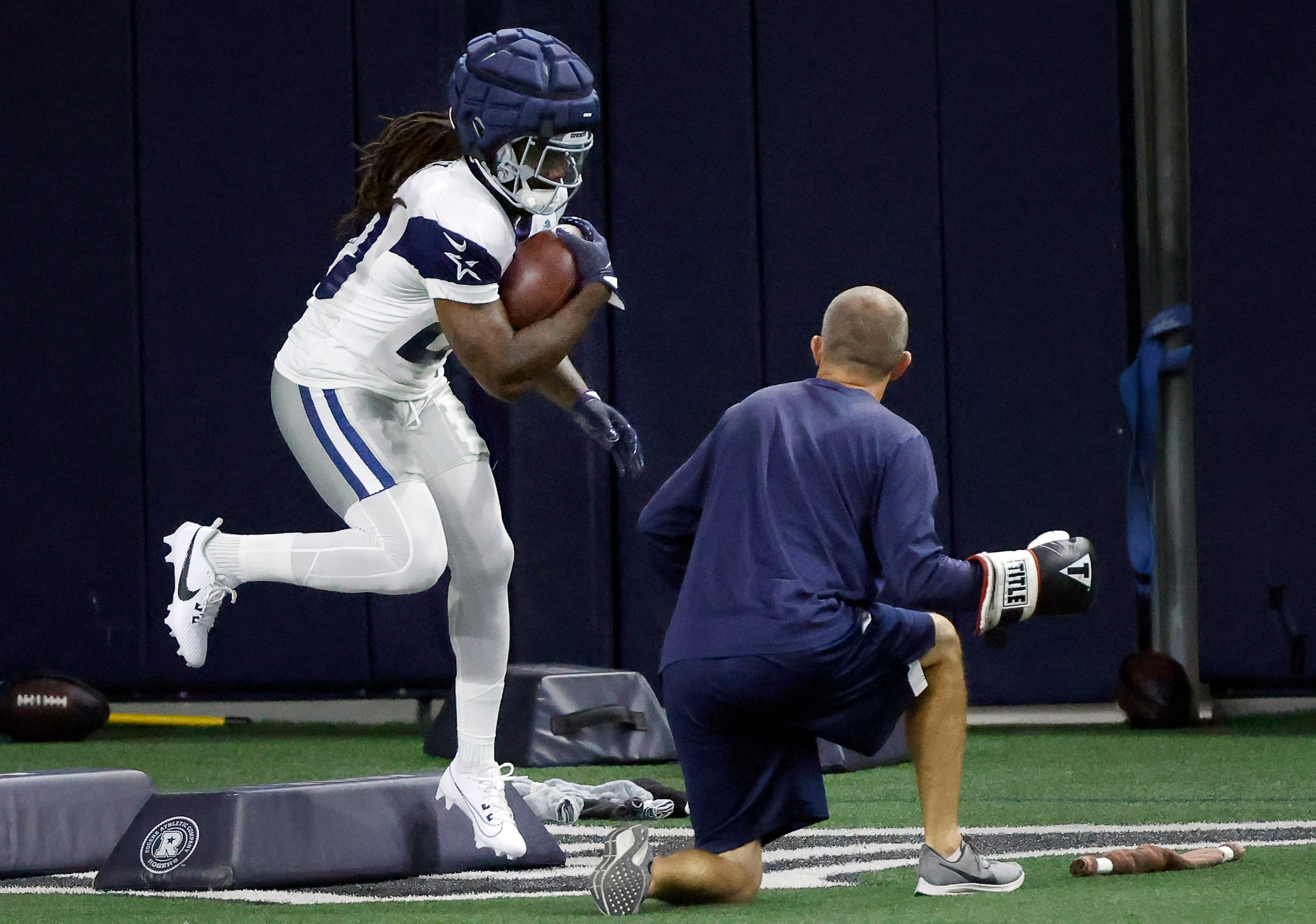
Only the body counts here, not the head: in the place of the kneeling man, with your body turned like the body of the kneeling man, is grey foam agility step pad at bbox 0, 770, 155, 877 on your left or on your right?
on your left

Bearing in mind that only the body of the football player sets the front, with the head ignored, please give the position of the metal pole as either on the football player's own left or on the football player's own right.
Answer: on the football player's own left

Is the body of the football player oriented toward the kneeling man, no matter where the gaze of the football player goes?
yes

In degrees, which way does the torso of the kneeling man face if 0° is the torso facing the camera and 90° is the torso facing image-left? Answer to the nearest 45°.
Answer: approximately 225°

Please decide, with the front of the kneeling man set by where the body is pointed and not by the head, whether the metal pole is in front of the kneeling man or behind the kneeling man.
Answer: in front

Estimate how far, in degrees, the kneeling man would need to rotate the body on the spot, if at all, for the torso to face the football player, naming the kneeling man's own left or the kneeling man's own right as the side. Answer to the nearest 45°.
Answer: approximately 90° to the kneeling man's own left

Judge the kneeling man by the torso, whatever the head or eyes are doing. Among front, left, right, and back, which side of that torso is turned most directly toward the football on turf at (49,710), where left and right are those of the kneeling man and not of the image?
left

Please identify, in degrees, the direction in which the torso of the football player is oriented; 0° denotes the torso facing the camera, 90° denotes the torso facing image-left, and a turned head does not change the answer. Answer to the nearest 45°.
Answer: approximately 315°

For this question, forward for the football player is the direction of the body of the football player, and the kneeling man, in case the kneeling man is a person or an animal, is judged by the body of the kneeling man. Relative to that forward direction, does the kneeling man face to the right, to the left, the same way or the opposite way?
to the left

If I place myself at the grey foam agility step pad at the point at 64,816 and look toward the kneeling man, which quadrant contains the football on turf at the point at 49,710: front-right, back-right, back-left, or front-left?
back-left

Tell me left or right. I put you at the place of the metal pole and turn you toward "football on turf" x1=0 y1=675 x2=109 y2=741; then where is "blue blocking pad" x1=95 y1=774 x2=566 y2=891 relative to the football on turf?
left
